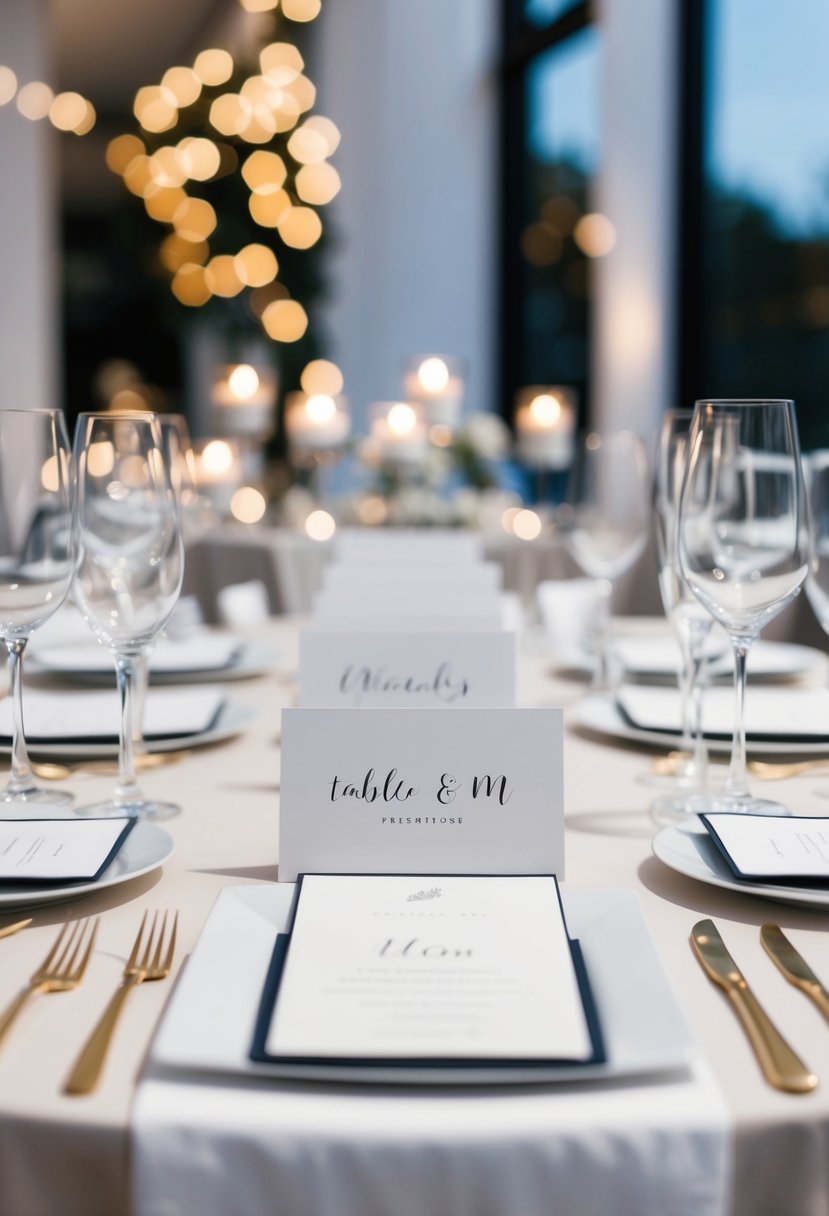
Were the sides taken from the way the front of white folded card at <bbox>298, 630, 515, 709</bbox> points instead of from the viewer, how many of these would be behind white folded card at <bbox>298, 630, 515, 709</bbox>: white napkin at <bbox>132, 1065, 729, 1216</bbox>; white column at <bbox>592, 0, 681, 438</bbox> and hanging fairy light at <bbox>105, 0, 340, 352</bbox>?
2

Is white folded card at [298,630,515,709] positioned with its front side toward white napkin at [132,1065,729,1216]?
yes

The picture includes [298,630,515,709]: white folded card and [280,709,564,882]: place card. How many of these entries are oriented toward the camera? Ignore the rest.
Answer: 2

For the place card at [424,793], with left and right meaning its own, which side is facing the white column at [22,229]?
back

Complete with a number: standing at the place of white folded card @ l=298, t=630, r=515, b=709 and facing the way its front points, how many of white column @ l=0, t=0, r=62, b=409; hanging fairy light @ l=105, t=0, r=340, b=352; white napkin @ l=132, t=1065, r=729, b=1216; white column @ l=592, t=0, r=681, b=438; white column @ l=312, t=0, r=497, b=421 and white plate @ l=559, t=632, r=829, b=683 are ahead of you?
1

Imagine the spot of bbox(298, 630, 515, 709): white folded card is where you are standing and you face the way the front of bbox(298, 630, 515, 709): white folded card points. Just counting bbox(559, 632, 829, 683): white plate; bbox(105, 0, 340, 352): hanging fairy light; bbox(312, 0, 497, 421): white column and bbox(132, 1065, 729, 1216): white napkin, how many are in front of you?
1

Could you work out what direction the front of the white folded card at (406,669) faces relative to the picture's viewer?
facing the viewer

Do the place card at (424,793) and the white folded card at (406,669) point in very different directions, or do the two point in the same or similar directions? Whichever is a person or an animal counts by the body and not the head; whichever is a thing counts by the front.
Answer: same or similar directions

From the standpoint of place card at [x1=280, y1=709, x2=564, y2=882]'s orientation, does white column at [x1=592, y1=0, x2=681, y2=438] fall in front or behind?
behind

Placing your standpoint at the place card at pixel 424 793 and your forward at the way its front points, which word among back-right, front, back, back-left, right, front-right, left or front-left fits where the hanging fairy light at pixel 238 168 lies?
back

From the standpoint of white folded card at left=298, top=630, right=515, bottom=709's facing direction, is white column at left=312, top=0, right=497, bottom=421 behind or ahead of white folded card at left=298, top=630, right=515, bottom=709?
behind
